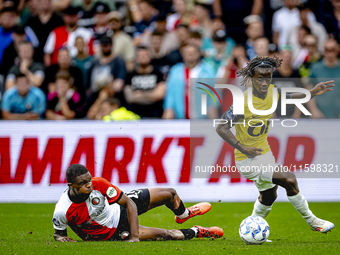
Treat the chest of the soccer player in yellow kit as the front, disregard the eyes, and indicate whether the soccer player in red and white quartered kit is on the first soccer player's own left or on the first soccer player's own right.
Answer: on the first soccer player's own right

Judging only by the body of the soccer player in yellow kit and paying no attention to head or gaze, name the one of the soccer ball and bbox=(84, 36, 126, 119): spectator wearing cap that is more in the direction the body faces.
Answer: the soccer ball

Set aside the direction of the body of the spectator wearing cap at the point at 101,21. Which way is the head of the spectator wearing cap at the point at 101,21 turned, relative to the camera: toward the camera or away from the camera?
toward the camera

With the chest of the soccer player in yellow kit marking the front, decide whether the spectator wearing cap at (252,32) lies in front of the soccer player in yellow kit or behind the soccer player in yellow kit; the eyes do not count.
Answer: behind

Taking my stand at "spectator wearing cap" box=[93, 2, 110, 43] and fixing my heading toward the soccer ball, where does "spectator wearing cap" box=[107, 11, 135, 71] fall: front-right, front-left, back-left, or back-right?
front-left

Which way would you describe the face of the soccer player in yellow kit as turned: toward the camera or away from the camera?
toward the camera

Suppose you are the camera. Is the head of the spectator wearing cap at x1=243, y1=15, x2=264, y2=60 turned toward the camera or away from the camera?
toward the camera

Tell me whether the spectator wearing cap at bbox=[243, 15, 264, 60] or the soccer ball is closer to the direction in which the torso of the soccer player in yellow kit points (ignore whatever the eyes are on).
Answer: the soccer ball

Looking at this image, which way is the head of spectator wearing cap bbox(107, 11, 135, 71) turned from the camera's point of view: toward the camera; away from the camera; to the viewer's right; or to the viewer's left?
toward the camera
